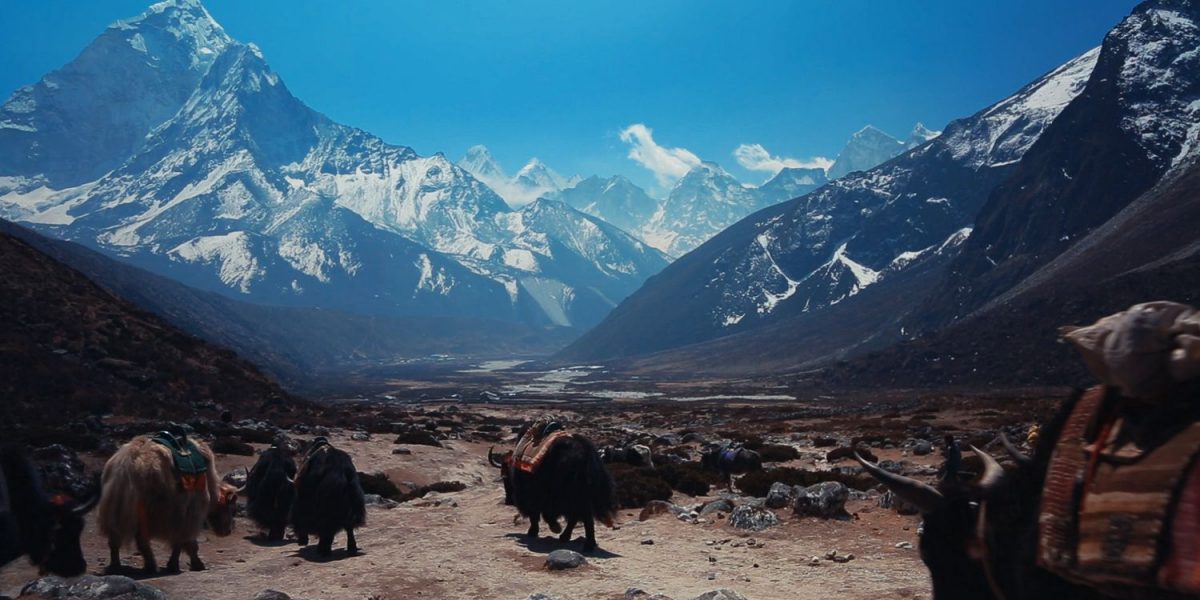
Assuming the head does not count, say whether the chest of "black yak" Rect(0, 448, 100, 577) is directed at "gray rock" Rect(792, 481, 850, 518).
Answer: yes

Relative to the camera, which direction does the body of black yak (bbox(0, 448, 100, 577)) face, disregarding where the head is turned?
to the viewer's right

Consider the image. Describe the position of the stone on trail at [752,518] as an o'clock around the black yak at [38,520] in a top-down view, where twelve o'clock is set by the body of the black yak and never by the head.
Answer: The stone on trail is roughly at 12 o'clock from the black yak.

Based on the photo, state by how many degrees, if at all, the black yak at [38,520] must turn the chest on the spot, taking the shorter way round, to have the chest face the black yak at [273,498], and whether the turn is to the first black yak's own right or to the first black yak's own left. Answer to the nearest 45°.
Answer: approximately 45° to the first black yak's own left

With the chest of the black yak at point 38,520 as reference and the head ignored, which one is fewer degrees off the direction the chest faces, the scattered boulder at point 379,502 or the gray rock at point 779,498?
the gray rock

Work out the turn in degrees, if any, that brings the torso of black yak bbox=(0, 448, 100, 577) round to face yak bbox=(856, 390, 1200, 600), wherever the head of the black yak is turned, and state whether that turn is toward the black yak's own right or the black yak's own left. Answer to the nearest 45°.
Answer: approximately 45° to the black yak's own right

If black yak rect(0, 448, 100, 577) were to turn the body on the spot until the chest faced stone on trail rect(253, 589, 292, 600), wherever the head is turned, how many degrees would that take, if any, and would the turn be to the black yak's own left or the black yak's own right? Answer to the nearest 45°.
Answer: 0° — it already faces it

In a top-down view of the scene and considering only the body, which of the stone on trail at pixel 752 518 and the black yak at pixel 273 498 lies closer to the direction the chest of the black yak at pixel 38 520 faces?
the stone on trail
